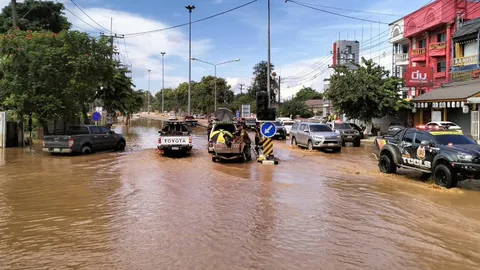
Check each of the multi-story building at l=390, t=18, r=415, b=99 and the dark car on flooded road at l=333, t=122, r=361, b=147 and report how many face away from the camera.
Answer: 0

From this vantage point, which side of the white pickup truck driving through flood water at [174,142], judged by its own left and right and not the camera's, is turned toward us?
back

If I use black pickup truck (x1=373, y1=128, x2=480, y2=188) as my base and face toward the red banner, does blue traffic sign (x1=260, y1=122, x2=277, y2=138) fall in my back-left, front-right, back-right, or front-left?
front-left

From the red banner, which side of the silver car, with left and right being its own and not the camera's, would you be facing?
left

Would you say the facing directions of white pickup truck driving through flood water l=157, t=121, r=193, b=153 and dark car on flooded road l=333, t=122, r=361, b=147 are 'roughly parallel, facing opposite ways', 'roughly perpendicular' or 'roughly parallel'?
roughly parallel, facing opposite ways

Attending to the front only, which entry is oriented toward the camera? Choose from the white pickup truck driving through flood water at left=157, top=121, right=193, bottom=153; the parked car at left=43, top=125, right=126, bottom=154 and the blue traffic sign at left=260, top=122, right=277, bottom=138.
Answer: the blue traffic sign

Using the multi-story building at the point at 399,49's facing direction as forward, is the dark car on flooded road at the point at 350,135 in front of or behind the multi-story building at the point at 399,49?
in front

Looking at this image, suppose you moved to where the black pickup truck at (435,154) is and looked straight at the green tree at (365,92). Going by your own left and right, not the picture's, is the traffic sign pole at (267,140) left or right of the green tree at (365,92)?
left

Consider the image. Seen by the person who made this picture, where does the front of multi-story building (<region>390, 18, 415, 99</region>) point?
facing the viewer and to the left of the viewer

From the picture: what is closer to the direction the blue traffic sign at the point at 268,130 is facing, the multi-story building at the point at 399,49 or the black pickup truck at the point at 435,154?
the black pickup truck

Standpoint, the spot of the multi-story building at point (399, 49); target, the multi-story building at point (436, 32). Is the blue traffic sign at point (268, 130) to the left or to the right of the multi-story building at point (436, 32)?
right

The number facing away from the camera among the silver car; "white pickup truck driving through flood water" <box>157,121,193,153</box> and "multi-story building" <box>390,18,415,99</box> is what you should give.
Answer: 1

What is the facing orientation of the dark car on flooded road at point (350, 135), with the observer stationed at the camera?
facing the viewer and to the right of the viewer

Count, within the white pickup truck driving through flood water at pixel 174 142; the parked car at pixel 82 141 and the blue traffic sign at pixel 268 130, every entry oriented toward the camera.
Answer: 1
